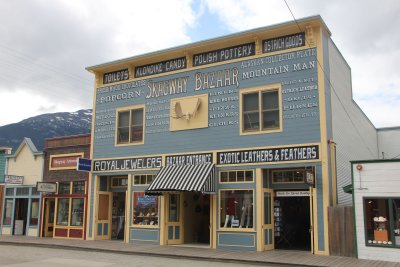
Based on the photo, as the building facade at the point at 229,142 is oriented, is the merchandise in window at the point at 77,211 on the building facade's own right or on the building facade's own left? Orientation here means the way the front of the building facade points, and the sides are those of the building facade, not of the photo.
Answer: on the building facade's own right

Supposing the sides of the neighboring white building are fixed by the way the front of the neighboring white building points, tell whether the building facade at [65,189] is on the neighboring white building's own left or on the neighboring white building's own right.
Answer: on the neighboring white building's own right

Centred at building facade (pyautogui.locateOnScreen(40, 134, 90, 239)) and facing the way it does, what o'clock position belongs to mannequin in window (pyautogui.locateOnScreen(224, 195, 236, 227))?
The mannequin in window is roughly at 9 o'clock from the building facade.

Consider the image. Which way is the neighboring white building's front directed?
toward the camera

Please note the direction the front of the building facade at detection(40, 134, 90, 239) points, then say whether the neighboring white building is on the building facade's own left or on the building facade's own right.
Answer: on the building facade's own left

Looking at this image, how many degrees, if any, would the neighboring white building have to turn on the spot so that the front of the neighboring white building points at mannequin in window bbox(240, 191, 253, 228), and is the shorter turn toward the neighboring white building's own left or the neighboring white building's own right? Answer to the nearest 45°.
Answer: approximately 90° to the neighboring white building's own right

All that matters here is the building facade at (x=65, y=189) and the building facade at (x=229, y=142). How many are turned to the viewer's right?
0

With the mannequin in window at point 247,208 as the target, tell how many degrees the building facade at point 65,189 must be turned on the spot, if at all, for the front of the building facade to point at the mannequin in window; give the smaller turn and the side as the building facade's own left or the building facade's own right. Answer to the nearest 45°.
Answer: approximately 90° to the building facade's own left

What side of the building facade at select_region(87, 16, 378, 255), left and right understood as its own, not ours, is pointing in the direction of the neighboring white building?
left

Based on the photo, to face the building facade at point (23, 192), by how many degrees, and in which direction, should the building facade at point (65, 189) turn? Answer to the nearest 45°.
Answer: approximately 90° to its right

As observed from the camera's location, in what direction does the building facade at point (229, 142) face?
facing the viewer and to the left of the viewer

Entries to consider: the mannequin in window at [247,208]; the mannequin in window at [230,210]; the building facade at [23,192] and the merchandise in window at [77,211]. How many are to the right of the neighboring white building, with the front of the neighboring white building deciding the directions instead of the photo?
4

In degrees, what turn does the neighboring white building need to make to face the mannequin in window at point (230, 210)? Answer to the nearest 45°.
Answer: approximately 90° to its right

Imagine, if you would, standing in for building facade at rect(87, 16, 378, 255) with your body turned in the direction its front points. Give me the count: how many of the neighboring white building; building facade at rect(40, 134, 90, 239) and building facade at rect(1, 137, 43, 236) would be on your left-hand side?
1

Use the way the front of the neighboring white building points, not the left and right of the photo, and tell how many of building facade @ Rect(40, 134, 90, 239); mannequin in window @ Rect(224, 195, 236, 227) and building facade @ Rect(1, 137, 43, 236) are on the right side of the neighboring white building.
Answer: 3

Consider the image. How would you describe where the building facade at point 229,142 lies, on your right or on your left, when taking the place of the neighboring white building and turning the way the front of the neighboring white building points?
on your right
